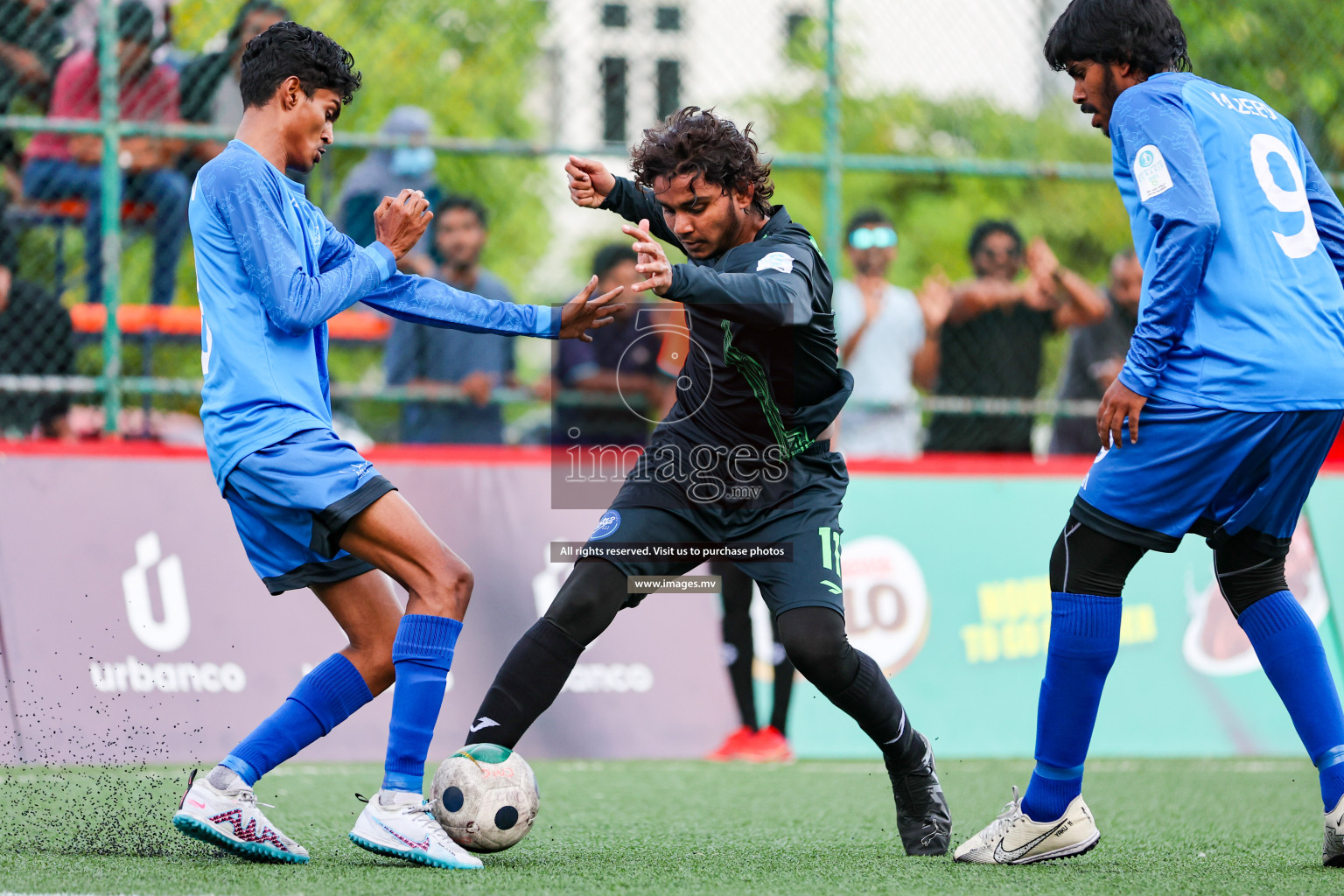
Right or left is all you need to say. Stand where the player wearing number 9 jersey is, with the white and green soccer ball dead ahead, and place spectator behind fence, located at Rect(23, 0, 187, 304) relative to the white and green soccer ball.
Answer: right

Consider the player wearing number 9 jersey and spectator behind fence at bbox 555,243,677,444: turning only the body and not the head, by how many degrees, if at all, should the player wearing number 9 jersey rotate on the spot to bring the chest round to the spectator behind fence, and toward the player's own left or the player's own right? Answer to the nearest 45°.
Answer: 0° — they already face them

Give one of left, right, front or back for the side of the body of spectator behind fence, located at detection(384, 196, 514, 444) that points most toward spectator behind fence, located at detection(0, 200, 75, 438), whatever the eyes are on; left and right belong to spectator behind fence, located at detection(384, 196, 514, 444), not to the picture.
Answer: right

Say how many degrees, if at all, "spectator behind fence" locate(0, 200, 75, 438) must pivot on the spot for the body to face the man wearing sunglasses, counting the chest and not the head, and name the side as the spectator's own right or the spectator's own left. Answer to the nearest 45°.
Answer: approximately 90° to the spectator's own left

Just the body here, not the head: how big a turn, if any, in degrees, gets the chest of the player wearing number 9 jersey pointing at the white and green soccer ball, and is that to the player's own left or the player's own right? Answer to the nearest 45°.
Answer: approximately 45° to the player's own left

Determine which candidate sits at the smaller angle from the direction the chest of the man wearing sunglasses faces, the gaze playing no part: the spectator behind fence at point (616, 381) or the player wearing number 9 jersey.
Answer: the player wearing number 9 jersey

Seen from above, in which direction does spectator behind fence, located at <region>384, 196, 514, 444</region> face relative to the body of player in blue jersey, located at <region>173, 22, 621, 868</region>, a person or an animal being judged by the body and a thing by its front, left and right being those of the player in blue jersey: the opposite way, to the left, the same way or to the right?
to the right

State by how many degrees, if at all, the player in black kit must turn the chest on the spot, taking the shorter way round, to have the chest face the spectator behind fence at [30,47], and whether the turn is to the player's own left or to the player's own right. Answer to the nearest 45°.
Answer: approximately 90° to the player's own right

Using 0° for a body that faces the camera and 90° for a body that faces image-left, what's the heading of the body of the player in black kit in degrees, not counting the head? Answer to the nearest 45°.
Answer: approximately 45°

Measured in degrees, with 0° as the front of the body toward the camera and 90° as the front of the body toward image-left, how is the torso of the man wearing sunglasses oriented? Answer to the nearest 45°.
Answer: approximately 0°

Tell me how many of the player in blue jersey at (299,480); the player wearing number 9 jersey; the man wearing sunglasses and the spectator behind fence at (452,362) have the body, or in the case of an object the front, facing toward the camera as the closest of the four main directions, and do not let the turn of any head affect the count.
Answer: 2

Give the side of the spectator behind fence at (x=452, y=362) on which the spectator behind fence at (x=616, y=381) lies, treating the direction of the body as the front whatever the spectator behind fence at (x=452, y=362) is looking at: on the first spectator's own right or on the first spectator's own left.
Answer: on the first spectator's own left

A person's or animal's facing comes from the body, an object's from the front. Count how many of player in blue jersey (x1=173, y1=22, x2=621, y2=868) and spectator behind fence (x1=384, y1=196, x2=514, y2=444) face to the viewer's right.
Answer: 1
